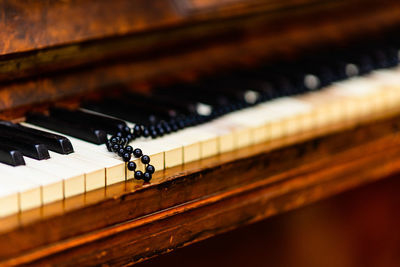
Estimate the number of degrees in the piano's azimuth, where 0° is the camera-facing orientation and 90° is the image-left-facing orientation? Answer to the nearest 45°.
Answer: approximately 315°
